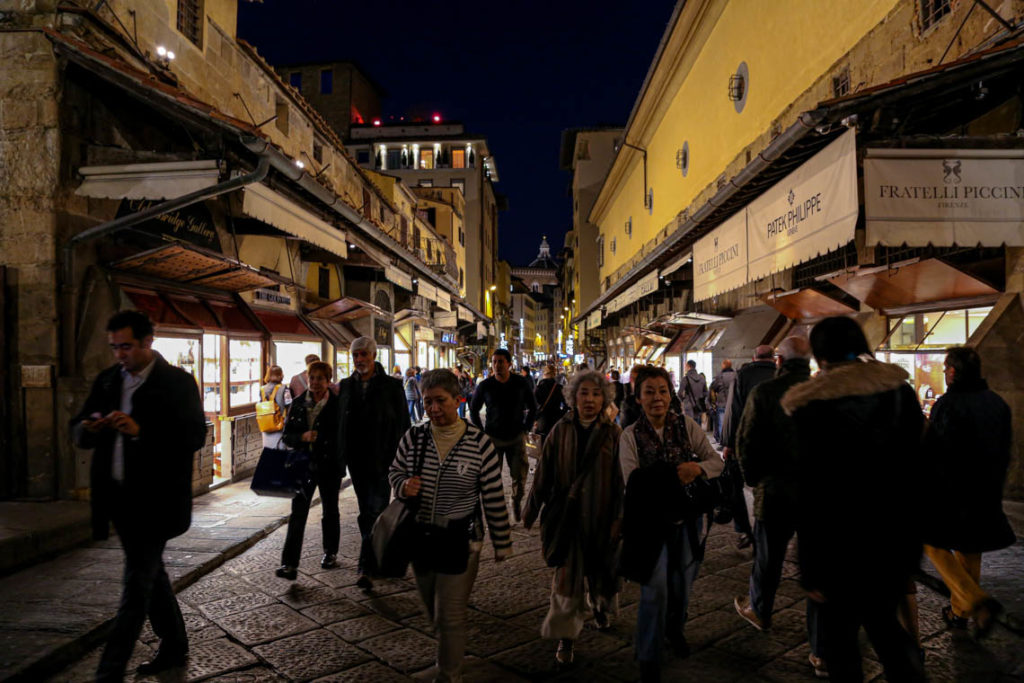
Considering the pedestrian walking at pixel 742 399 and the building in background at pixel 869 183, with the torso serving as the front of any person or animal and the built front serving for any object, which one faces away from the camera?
the pedestrian walking

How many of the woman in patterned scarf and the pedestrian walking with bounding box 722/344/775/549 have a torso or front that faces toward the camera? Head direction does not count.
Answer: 1

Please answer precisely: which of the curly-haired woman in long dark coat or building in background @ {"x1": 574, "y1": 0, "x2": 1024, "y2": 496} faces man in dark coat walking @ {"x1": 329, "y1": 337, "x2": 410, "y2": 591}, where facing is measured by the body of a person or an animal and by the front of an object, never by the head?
the building in background

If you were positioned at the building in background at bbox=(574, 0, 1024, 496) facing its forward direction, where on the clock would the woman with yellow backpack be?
The woman with yellow backpack is roughly at 1 o'clock from the building in background.

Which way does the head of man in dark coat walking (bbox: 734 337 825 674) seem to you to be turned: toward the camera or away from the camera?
away from the camera

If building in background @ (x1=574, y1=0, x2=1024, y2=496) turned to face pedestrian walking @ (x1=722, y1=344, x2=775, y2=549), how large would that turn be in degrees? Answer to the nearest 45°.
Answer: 0° — it already faces them

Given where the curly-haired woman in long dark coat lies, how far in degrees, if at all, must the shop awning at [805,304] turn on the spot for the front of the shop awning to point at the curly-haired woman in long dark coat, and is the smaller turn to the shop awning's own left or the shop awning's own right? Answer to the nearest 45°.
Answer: approximately 45° to the shop awning's own left

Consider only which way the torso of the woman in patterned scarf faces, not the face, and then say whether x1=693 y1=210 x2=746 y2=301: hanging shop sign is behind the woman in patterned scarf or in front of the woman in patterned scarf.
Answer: behind
